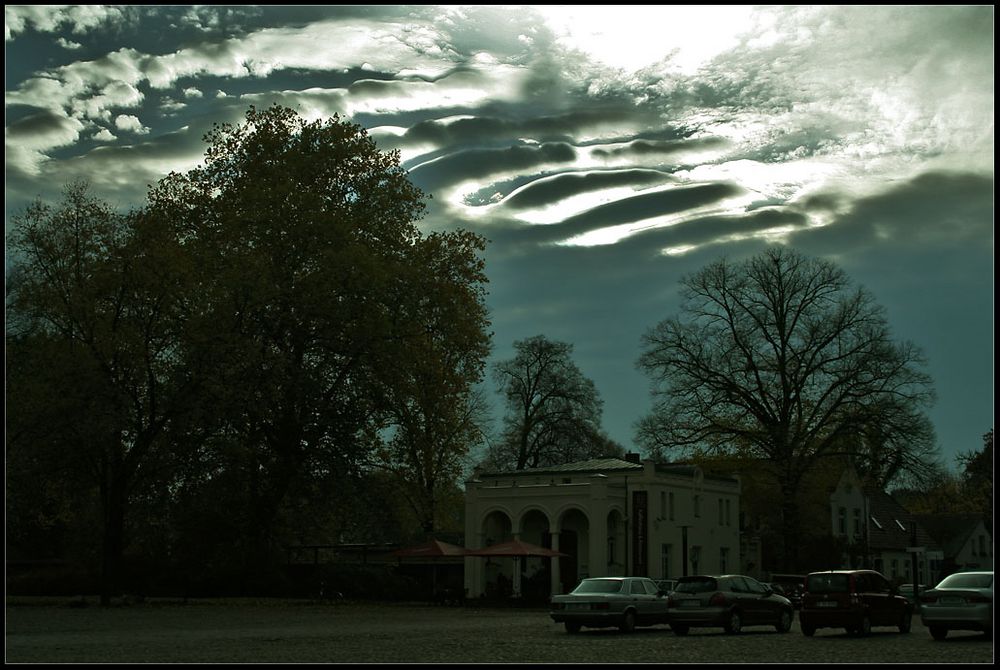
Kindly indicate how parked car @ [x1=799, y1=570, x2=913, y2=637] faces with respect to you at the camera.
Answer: facing away from the viewer and to the right of the viewer

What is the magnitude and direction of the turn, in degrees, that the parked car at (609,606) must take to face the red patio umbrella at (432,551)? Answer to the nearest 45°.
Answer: approximately 45° to its left

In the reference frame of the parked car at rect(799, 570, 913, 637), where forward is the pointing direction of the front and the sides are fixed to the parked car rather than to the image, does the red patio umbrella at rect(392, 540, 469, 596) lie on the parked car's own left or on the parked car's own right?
on the parked car's own left

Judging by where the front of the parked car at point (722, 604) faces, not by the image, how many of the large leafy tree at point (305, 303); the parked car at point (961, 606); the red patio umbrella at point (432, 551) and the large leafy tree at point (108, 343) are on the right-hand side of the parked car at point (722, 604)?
1

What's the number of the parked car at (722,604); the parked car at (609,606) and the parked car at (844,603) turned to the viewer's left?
0

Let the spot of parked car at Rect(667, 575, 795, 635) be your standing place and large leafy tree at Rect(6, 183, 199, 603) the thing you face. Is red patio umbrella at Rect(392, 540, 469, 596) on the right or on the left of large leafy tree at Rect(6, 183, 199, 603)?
right

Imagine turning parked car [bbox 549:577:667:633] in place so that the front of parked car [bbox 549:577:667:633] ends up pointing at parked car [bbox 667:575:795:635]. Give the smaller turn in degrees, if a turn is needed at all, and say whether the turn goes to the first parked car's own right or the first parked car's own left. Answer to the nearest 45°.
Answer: approximately 45° to the first parked car's own right

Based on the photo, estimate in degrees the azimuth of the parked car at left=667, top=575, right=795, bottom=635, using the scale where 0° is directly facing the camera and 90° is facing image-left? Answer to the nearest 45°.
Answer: approximately 225°

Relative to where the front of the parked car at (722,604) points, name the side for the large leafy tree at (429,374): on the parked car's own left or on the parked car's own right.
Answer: on the parked car's own left

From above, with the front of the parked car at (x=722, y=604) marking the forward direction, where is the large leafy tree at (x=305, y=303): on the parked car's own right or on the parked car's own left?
on the parked car's own left

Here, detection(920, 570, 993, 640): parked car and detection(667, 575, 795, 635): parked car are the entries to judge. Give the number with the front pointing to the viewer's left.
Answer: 0

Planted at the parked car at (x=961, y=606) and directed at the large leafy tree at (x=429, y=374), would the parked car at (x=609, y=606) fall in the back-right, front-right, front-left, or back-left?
front-left
